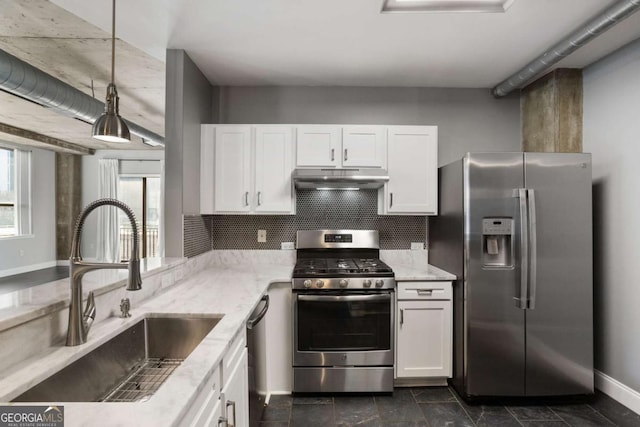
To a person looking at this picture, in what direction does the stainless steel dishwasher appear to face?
facing to the right of the viewer

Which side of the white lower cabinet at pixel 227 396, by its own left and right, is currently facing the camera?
right

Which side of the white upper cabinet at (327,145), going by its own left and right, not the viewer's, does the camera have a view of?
front

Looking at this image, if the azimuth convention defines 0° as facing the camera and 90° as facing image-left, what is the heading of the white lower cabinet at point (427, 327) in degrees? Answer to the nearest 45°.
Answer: approximately 0°

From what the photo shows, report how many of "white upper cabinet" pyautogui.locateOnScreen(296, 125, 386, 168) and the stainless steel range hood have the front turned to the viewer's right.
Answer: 0

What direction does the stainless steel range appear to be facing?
toward the camera

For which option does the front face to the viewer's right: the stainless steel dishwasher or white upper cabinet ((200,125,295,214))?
the stainless steel dishwasher

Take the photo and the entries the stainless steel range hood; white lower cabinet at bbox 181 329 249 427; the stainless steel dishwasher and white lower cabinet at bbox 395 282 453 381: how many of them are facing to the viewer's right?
2
